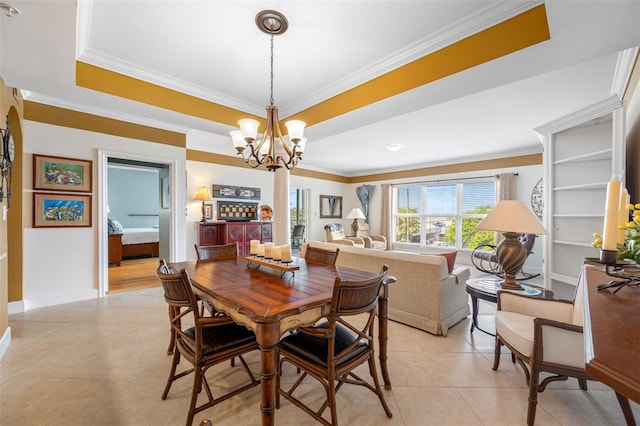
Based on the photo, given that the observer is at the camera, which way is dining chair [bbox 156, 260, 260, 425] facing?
facing away from the viewer and to the right of the viewer

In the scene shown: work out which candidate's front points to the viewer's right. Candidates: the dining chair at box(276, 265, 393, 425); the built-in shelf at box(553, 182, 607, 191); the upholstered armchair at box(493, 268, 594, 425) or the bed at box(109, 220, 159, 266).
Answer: the bed

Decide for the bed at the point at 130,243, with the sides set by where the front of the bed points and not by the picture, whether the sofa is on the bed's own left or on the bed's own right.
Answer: on the bed's own right

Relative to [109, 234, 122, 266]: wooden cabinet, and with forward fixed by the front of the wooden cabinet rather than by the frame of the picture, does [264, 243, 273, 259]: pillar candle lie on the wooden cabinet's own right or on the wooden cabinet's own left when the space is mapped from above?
on the wooden cabinet's own right

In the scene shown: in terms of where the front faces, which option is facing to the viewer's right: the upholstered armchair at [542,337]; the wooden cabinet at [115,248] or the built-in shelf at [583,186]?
the wooden cabinet

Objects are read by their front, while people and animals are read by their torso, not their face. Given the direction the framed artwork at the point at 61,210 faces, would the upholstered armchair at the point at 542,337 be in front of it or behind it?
in front

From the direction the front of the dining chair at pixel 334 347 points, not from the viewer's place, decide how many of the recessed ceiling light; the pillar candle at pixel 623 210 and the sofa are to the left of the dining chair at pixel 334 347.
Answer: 0

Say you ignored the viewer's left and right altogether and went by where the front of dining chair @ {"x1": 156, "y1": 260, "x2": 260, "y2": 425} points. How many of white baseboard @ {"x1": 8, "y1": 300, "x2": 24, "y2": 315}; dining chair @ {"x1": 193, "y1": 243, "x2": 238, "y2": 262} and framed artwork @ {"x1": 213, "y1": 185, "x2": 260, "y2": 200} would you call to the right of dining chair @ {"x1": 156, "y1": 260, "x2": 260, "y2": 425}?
0

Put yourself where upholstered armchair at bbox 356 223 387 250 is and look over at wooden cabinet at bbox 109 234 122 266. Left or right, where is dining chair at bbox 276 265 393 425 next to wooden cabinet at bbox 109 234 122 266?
left

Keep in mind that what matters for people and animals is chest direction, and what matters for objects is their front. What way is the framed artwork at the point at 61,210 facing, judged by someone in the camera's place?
facing the viewer and to the right of the viewer

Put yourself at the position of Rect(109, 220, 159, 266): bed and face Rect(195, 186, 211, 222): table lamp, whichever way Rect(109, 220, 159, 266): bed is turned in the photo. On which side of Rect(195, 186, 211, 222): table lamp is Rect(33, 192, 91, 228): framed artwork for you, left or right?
right

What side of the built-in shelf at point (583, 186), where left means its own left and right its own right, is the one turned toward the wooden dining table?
front
